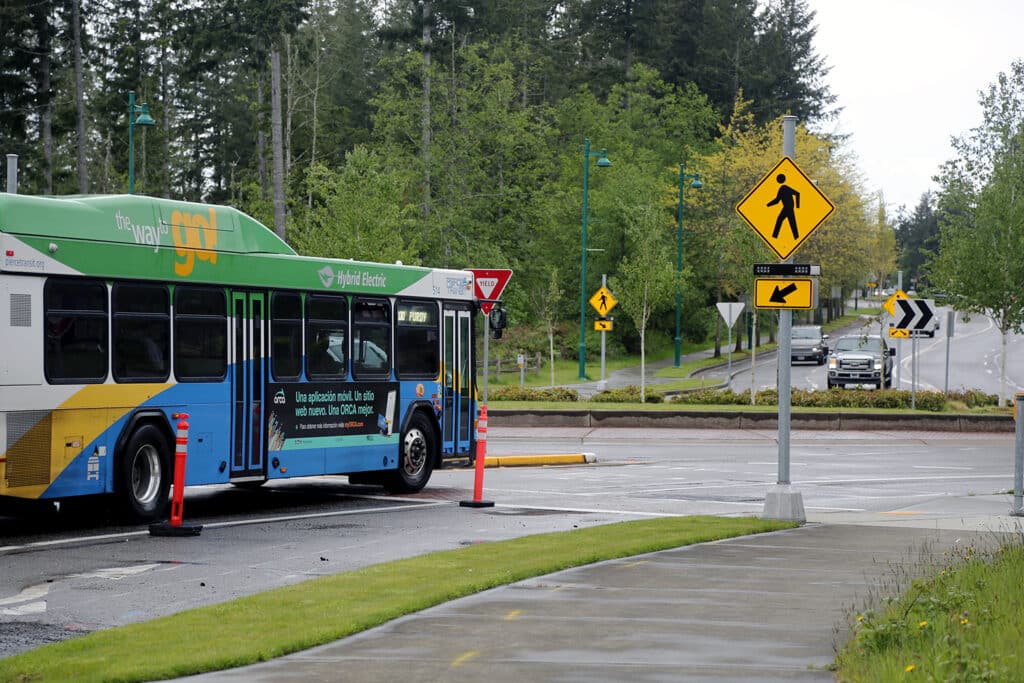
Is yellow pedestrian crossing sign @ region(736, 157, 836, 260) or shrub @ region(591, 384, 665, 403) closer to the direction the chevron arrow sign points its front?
the yellow pedestrian crossing sign

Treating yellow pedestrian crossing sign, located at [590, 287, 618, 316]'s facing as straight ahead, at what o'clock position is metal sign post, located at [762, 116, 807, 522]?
The metal sign post is roughly at 12 o'clock from the yellow pedestrian crossing sign.

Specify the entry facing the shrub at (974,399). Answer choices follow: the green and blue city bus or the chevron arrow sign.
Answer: the green and blue city bus

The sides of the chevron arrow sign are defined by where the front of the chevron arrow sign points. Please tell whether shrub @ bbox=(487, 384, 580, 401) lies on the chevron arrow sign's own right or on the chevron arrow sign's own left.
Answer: on the chevron arrow sign's own right

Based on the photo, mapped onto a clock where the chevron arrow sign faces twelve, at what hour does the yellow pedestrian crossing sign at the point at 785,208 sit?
The yellow pedestrian crossing sign is roughly at 12 o'clock from the chevron arrow sign.

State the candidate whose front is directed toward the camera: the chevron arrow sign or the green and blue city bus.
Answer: the chevron arrow sign

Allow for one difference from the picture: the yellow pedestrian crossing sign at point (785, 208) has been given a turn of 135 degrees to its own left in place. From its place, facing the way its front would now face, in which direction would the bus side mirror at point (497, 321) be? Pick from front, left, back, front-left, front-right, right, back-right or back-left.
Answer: left

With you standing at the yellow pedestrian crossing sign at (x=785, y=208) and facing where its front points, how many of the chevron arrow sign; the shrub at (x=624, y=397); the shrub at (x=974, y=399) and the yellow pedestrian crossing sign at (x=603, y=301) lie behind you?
4

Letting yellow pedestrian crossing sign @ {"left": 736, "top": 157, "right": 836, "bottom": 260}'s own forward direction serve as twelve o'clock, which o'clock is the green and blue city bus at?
The green and blue city bus is roughly at 3 o'clock from the yellow pedestrian crossing sign.

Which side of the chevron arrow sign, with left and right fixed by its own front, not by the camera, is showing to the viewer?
front

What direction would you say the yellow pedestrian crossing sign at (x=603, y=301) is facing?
toward the camera

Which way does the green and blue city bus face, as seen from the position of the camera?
facing away from the viewer and to the right of the viewer

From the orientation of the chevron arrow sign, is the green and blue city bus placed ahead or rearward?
ahead

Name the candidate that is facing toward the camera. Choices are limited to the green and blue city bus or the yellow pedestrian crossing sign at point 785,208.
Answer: the yellow pedestrian crossing sign

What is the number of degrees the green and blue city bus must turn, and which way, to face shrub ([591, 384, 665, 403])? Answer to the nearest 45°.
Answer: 0° — it already faces it

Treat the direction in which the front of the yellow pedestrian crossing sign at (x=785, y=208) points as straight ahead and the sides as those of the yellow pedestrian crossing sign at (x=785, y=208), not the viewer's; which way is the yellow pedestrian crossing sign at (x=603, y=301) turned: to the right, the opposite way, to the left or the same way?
the same way

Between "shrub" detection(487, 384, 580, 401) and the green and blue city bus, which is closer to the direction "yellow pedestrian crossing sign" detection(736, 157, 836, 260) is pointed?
the green and blue city bus

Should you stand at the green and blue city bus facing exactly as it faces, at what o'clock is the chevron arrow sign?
The chevron arrow sign is roughly at 12 o'clock from the green and blue city bus.
